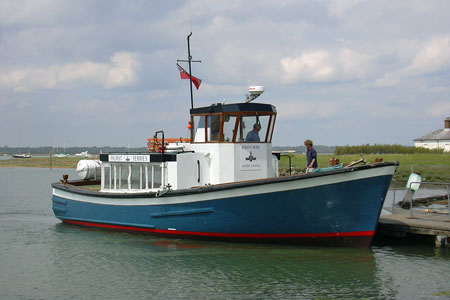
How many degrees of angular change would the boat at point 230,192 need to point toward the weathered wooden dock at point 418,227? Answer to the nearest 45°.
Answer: approximately 45° to its left

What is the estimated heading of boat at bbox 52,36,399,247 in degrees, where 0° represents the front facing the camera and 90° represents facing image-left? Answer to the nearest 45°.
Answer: approximately 315°
